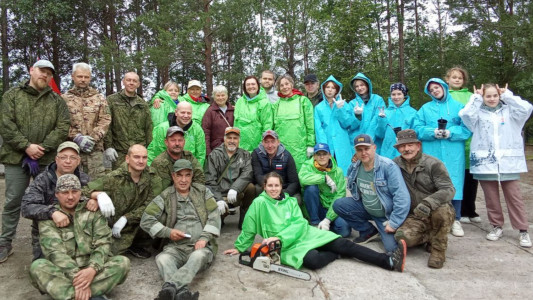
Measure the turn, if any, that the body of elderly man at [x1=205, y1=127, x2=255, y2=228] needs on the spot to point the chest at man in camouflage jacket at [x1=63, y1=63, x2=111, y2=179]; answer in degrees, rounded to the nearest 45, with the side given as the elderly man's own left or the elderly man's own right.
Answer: approximately 90° to the elderly man's own right

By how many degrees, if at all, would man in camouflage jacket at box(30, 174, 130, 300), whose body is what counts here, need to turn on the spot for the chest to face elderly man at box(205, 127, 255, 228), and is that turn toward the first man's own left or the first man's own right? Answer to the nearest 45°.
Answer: approximately 135° to the first man's own left

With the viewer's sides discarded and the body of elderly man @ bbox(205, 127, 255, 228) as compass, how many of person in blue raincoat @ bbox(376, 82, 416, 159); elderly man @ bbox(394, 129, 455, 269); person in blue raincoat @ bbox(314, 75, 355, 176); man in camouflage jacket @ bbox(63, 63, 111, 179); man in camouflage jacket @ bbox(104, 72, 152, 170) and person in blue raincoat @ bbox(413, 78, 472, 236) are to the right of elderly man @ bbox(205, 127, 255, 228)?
2

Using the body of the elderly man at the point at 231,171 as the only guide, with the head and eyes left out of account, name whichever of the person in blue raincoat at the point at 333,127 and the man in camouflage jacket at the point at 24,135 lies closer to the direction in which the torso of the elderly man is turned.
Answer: the man in camouflage jacket

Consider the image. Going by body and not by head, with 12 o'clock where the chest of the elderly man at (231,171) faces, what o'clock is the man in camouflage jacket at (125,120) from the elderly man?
The man in camouflage jacket is roughly at 3 o'clock from the elderly man.

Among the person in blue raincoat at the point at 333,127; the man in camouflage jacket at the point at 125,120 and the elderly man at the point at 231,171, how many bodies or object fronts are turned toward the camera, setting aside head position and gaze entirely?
3

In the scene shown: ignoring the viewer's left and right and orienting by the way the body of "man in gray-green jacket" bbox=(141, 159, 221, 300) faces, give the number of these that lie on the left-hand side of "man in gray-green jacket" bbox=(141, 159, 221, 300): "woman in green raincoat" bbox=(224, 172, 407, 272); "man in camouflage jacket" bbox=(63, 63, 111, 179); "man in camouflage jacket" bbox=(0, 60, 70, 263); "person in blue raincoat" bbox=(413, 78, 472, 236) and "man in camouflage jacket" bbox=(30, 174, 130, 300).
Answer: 2

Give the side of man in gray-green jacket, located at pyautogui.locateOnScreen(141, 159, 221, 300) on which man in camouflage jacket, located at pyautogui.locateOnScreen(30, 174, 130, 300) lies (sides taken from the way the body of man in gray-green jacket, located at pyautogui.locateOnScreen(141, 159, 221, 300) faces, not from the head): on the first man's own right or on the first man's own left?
on the first man's own right

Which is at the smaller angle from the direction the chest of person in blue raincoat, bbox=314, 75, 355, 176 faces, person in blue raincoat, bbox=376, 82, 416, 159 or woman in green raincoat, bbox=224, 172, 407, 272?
the woman in green raincoat

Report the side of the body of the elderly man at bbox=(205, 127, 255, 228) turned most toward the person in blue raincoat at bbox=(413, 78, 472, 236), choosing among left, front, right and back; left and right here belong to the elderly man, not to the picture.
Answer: left

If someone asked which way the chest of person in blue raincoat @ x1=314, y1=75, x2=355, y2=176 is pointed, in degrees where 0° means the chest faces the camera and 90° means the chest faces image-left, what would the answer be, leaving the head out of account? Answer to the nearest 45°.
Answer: approximately 0°
